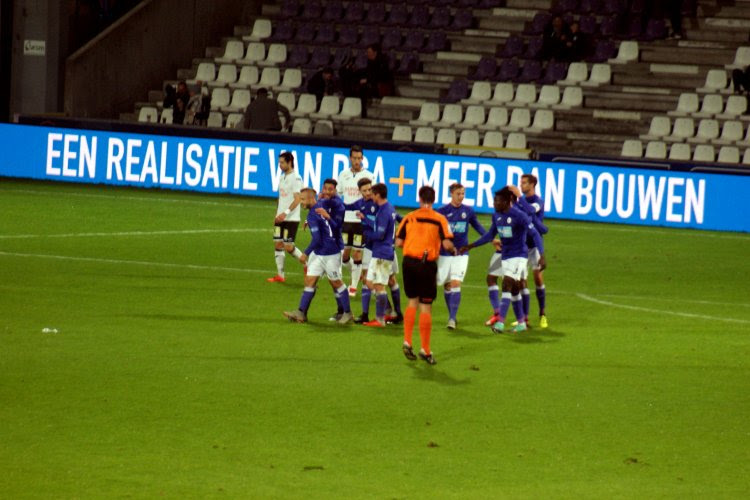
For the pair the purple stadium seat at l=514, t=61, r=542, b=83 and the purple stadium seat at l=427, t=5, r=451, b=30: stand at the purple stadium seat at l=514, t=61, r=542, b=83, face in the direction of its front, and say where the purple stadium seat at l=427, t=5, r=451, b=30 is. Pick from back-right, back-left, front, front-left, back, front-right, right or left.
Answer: right

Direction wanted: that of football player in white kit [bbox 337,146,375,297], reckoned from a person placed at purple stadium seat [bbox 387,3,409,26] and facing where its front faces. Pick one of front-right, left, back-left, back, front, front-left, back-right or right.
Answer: front-left

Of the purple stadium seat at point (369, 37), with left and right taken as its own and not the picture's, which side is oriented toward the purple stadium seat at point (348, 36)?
right

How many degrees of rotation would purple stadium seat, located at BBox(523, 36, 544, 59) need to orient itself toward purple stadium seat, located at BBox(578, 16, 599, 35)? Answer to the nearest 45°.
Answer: approximately 135° to its left

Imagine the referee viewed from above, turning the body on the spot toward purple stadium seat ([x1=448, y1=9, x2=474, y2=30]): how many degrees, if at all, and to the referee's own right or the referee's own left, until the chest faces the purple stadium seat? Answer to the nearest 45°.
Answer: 0° — they already face it

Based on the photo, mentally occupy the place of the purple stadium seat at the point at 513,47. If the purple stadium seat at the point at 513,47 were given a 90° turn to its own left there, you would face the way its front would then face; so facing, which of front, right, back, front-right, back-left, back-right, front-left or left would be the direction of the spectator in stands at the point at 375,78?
back-right

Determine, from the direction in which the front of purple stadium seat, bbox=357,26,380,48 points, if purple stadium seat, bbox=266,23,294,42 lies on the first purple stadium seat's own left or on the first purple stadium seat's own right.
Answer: on the first purple stadium seat's own right

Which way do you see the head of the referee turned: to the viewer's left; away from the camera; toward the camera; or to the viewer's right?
away from the camera

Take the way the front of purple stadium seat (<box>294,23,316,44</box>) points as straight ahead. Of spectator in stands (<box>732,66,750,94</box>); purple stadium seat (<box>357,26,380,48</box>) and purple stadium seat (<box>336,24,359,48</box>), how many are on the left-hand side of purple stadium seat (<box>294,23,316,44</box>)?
3

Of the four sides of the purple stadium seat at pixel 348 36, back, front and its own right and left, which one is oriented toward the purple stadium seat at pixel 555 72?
left

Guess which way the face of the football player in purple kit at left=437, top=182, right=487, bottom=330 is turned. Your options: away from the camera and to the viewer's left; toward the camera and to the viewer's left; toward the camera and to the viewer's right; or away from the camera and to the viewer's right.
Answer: toward the camera and to the viewer's right

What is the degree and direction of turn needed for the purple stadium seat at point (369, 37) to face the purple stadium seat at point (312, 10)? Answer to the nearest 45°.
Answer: approximately 90° to its right

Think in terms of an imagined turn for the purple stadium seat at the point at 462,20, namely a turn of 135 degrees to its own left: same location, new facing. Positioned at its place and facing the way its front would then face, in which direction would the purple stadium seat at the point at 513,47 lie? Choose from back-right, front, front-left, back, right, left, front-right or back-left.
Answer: front-right

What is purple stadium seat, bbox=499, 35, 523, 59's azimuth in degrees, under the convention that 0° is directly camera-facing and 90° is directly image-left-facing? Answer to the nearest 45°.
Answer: approximately 45°
